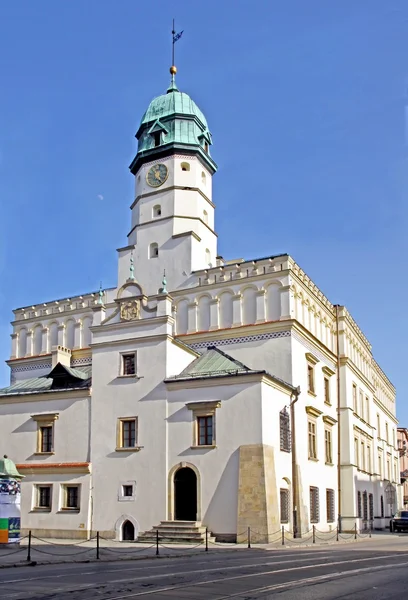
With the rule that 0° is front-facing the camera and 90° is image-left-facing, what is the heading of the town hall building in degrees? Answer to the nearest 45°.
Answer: approximately 45°
